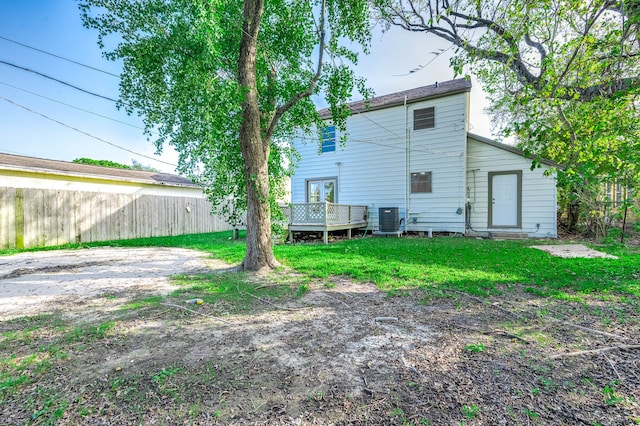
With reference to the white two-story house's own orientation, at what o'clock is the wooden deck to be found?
The wooden deck is roughly at 8 o'clock from the white two-story house.

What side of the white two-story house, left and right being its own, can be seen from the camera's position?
back

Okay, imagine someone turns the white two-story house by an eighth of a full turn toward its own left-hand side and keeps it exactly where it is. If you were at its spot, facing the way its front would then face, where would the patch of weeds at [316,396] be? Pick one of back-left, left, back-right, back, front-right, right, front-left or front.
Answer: back-left

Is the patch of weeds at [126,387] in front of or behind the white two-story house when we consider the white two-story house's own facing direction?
behind

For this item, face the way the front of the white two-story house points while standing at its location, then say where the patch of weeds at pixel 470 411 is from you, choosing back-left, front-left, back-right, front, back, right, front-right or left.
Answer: back

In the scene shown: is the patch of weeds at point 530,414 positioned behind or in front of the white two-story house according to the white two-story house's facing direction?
behind

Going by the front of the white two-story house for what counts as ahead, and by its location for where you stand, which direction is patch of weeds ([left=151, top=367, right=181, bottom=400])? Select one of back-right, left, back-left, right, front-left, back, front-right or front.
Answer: back

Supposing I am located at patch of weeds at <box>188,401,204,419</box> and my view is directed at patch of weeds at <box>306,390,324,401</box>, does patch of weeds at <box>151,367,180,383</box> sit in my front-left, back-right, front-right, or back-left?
back-left

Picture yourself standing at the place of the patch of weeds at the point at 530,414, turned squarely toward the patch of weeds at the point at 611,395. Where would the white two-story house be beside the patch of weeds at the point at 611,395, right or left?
left
